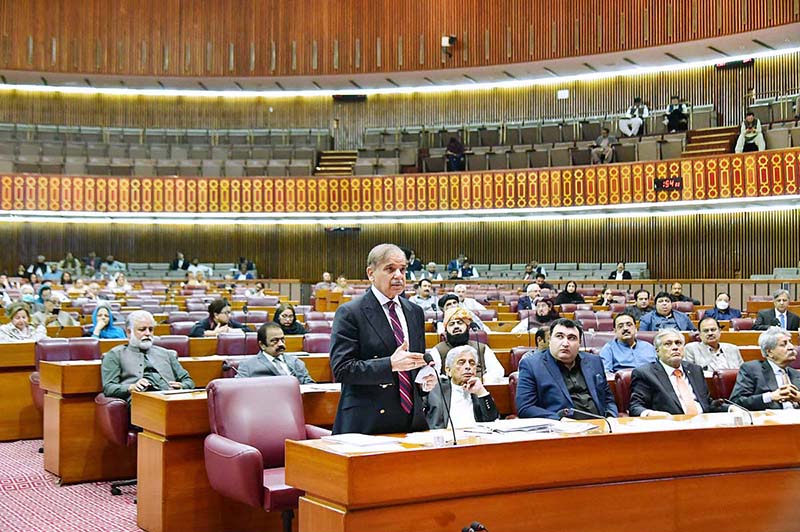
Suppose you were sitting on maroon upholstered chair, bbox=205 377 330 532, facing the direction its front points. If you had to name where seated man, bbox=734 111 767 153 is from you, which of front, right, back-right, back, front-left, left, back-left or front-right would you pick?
left

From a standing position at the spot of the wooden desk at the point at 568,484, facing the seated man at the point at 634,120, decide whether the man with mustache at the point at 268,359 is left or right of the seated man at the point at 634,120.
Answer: left

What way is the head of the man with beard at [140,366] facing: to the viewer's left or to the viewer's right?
to the viewer's right

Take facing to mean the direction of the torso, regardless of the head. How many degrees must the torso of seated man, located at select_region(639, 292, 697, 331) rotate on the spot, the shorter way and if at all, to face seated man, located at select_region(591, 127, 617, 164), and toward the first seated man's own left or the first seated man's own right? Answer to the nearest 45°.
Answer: approximately 180°

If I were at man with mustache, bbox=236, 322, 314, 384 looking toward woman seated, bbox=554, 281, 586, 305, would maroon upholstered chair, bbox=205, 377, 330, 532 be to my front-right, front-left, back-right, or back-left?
back-right

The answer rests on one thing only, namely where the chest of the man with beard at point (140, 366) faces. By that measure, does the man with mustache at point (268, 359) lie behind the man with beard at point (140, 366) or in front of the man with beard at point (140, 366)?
in front

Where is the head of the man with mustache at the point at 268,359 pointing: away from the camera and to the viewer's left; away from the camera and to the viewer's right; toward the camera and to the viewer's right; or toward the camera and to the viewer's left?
toward the camera and to the viewer's right

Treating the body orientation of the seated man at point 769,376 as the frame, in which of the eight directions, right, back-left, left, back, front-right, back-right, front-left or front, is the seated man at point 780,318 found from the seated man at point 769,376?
back-left

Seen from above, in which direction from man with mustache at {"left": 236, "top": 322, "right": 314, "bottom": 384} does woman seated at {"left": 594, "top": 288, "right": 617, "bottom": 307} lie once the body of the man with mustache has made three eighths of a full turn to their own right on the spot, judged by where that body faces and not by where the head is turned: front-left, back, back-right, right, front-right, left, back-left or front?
back-right
